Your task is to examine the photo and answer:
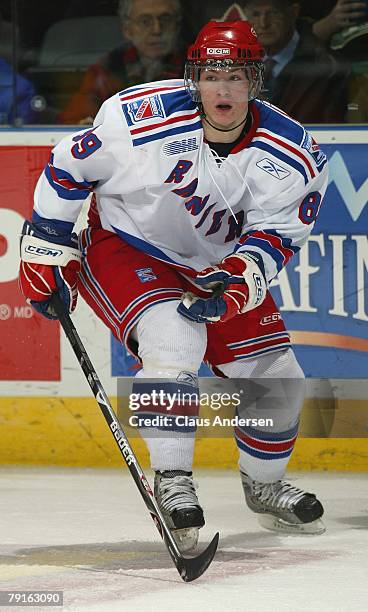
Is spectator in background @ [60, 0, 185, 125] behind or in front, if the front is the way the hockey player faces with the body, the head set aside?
behind

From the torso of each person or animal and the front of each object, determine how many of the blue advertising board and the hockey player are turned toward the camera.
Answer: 2

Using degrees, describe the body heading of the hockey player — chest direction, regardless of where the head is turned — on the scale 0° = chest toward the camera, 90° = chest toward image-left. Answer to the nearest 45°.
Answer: approximately 0°

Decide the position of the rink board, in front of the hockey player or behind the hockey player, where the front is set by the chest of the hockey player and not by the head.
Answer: behind

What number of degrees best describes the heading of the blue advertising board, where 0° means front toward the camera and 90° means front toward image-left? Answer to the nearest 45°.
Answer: approximately 0°
